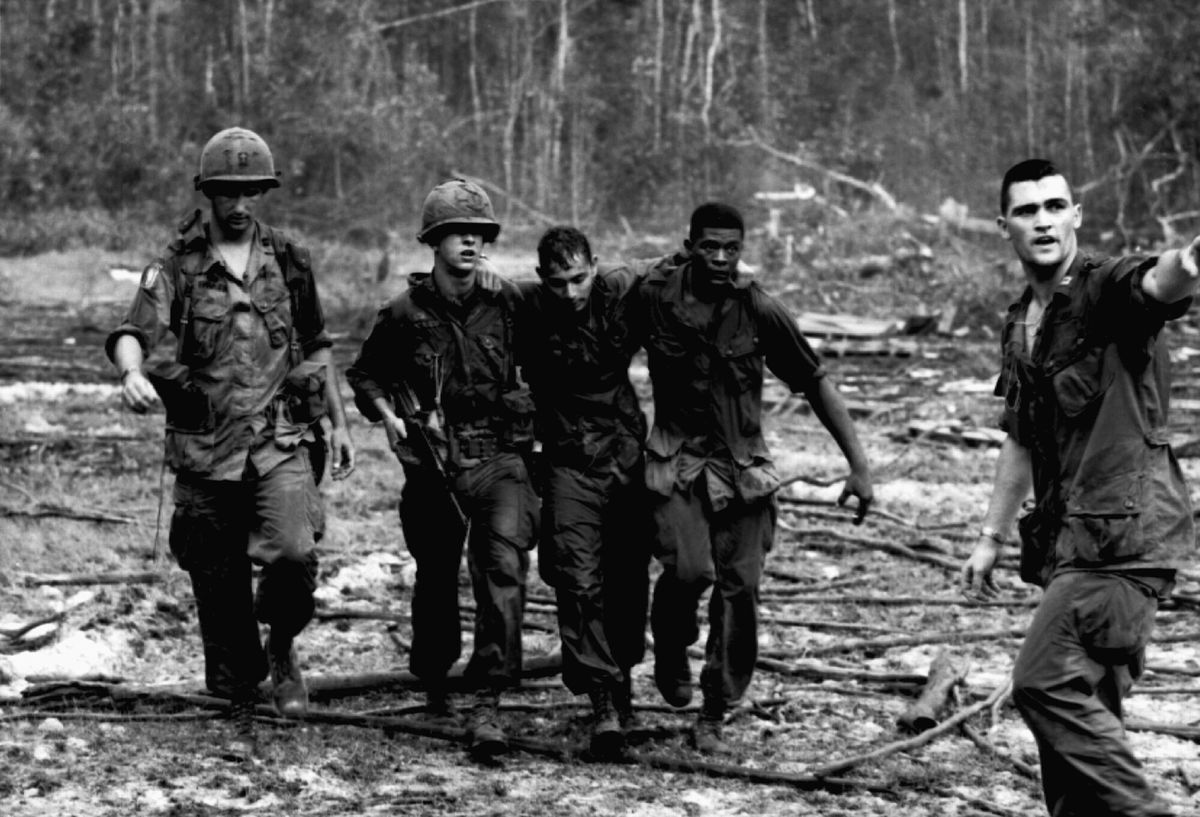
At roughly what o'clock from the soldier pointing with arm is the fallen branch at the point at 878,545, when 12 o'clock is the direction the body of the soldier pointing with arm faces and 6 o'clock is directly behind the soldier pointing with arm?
The fallen branch is roughly at 4 o'clock from the soldier pointing with arm.

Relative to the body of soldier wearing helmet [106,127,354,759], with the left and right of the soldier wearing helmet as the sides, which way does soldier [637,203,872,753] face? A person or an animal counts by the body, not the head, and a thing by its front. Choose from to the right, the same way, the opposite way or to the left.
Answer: the same way

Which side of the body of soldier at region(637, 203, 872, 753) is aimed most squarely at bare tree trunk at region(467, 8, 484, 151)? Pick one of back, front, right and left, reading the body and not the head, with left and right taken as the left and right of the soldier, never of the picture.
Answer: back

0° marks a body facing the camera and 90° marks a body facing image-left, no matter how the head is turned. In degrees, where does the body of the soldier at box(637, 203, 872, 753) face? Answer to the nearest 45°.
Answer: approximately 0°

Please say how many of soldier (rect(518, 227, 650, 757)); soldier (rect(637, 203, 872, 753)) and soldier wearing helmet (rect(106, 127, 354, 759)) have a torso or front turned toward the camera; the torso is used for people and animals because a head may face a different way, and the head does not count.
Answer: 3

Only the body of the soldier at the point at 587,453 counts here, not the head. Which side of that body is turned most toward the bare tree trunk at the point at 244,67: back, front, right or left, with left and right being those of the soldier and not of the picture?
back

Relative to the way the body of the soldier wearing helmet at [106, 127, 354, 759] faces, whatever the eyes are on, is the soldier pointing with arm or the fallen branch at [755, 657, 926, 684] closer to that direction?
the soldier pointing with arm

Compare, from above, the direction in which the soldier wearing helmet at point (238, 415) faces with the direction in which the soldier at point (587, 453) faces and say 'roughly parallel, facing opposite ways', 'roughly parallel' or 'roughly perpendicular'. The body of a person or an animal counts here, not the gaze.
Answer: roughly parallel

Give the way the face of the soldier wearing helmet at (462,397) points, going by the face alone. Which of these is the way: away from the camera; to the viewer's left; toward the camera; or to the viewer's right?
toward the camera

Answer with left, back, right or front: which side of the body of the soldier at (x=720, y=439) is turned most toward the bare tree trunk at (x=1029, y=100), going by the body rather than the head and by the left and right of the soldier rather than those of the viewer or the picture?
back

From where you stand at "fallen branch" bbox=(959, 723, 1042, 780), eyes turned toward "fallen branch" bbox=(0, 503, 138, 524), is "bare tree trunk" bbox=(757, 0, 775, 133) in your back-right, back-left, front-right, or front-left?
front-right

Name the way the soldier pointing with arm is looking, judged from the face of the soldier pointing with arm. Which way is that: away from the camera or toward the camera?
toward the camera

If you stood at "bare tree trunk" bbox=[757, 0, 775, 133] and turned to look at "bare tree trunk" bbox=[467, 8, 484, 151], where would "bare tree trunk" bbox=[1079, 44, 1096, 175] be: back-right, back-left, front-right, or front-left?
back-left

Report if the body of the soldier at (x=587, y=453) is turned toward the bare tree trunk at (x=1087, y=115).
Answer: no

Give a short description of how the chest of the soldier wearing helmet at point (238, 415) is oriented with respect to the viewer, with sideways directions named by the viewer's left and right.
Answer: facing the viewer

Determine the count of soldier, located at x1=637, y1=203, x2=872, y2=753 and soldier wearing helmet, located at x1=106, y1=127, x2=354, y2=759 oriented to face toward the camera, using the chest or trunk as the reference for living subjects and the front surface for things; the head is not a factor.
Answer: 2

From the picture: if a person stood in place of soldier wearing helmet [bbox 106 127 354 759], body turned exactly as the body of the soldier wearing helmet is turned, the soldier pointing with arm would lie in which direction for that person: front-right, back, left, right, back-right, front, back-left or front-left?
front-left

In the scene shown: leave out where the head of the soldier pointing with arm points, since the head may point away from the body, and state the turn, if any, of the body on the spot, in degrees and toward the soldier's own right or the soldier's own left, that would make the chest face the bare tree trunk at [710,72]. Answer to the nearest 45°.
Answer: approximately 135° to the soldier's own right

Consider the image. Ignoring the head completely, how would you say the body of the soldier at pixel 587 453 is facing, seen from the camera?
toward the camera
